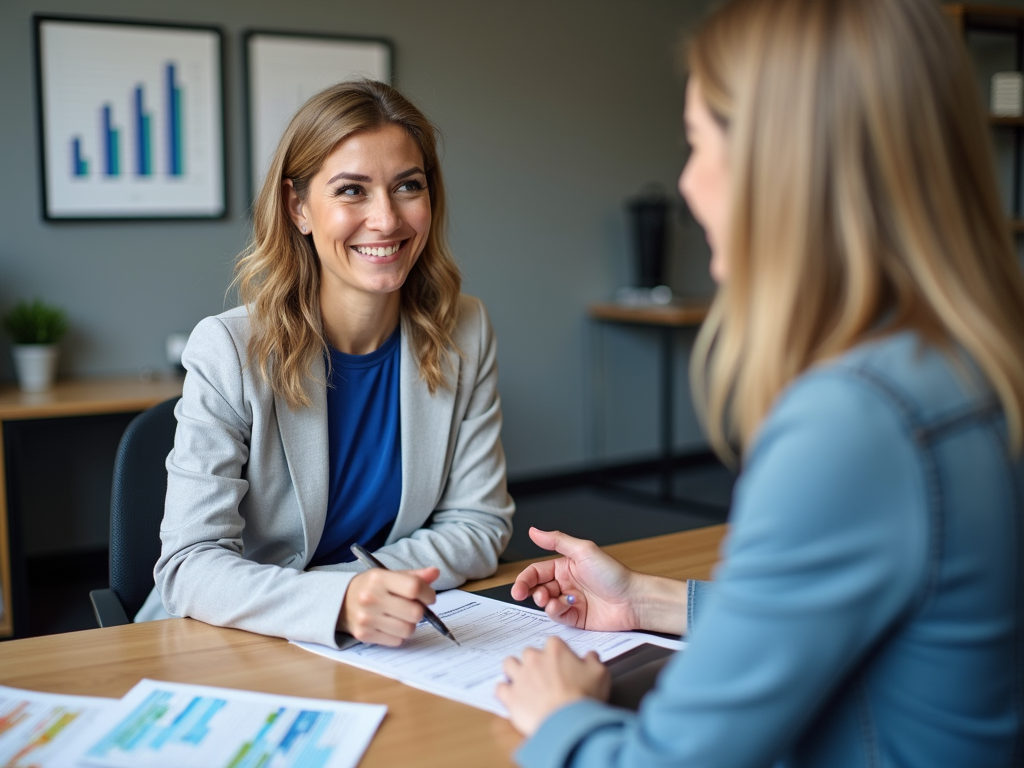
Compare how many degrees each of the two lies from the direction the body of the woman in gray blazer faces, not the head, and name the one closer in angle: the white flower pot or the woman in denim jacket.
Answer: the woman in denim jacket

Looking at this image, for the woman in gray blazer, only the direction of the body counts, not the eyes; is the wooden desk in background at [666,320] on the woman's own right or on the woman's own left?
on the woman's own left

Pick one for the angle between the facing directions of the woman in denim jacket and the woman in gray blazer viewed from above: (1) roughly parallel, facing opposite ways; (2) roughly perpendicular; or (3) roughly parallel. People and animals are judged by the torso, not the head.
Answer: roughly parallel, facing opposite ways

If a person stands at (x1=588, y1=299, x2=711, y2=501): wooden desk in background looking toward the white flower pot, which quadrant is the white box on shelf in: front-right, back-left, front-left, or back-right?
back-left

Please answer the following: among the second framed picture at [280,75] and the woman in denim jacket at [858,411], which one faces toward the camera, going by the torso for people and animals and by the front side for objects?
the second framed picture

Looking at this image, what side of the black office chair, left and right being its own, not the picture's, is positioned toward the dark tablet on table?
front

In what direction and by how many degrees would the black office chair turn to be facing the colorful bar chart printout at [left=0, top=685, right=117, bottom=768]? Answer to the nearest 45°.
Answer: approximately 45° to its right

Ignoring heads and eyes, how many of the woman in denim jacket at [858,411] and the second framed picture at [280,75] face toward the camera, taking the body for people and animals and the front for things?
1

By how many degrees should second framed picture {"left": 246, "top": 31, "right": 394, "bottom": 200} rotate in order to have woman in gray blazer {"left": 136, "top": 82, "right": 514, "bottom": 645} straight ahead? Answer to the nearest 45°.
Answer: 0° — it already faces them

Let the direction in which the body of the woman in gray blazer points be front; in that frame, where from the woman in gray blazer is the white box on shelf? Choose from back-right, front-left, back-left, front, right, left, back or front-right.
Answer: left

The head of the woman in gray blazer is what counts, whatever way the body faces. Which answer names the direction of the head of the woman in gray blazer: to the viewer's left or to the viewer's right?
to the viewer's right

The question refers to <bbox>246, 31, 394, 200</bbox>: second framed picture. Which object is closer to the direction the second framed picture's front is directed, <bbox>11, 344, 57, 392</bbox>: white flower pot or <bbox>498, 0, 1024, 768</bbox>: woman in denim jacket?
the woman in denim jacket

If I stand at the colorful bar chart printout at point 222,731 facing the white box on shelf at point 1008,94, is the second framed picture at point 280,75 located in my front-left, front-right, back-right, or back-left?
front-left

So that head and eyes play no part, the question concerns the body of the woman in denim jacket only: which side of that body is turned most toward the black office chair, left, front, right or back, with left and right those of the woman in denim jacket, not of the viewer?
front

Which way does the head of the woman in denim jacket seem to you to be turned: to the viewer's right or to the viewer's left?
to the viewer's left

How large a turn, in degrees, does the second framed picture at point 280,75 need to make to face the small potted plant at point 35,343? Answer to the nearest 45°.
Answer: approximately 45° to its right

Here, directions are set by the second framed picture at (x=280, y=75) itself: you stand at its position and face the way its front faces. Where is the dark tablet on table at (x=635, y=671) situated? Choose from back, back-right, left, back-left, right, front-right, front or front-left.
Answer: front

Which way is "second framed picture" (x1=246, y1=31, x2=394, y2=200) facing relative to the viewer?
toward the camera
